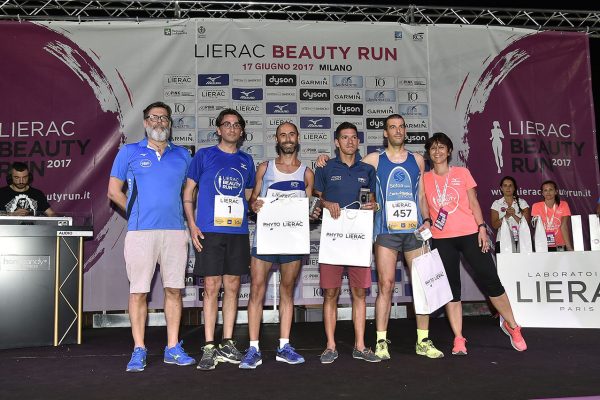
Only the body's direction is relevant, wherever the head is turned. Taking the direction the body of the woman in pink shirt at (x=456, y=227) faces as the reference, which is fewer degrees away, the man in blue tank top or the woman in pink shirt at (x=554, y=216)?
the man in blue tank top

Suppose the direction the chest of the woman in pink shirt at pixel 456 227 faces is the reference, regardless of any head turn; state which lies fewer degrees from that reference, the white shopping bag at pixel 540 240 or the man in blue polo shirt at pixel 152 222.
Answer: the man in blue polo shirt

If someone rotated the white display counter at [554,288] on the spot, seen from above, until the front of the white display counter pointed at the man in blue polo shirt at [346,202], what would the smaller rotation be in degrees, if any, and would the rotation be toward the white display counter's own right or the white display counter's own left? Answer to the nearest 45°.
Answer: approximately 45° to the white display counter's own right

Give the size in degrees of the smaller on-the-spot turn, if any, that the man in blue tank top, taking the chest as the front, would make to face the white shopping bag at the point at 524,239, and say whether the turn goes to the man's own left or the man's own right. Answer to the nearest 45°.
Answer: approximately 135° to the man's own left

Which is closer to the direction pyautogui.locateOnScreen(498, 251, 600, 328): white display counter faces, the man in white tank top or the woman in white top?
the man in white tank top

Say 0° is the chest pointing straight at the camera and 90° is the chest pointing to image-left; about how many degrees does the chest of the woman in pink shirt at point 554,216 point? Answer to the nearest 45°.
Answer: approximately 0°

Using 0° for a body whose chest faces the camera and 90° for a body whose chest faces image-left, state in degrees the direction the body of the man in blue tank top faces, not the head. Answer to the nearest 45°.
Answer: approximately 0°
